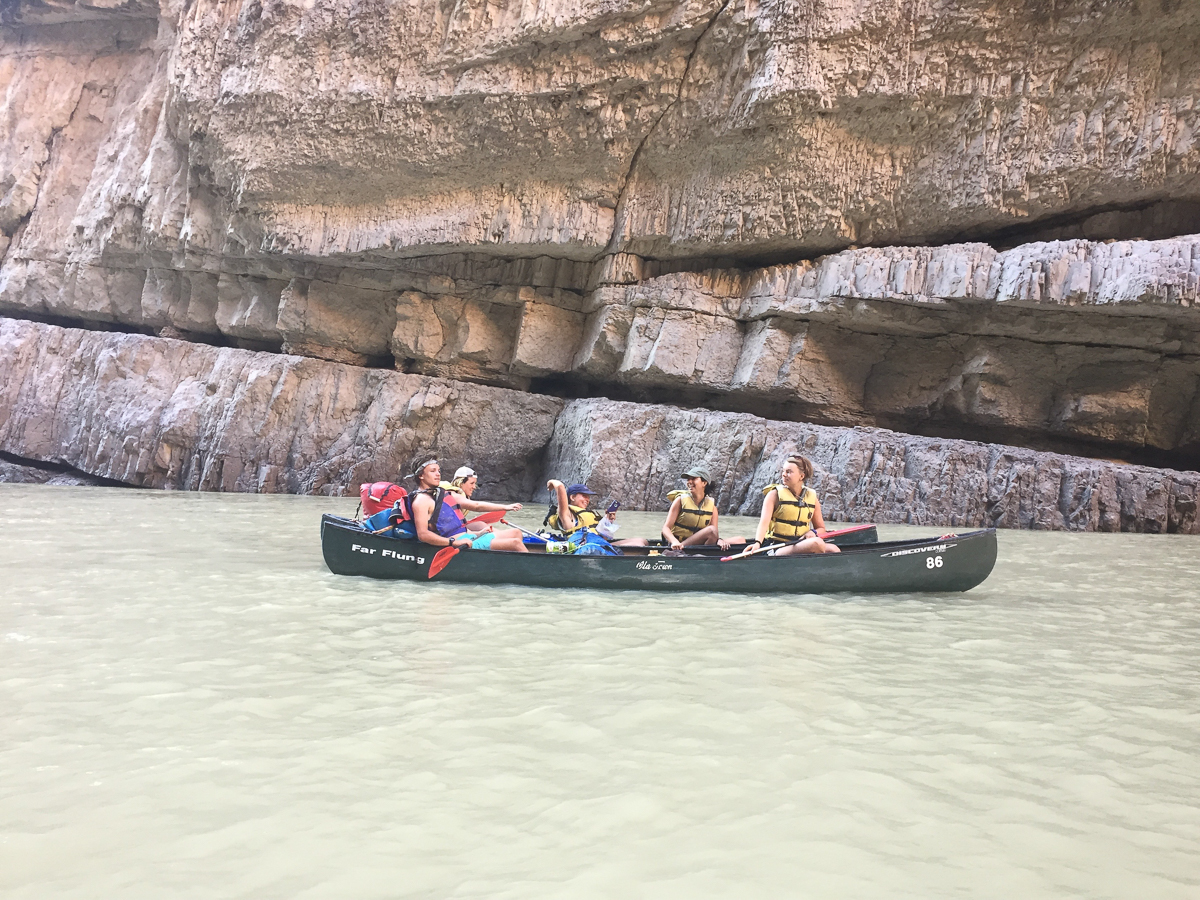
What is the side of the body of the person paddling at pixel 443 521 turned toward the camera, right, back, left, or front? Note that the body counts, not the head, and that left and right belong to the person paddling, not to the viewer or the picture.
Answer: right
